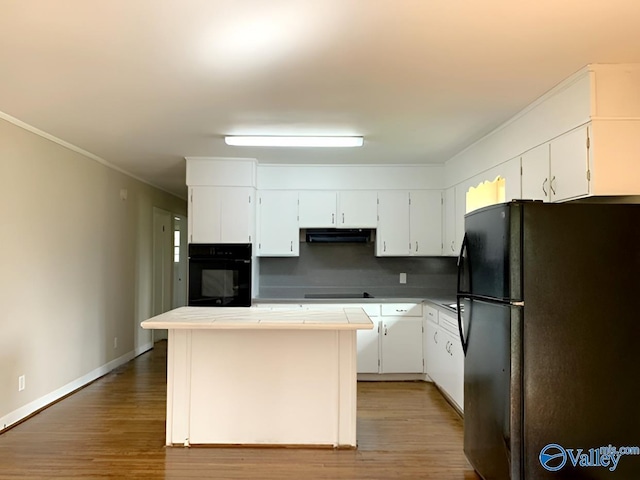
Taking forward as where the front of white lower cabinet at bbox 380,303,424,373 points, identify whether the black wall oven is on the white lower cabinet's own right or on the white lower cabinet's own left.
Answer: on the white lower cabinet's own right

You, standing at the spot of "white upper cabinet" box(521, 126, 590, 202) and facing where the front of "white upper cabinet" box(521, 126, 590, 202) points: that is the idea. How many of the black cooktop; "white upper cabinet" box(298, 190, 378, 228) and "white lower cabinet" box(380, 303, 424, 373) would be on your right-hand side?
3

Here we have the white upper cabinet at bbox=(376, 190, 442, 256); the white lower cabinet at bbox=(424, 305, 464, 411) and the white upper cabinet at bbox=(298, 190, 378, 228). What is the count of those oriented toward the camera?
2

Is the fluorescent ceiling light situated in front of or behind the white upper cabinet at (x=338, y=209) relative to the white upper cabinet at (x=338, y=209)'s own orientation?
in front

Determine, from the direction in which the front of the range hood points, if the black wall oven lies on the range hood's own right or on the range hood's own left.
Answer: on the range hood's own right

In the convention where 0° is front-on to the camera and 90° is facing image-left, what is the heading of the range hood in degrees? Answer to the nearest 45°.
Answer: approximately 0°

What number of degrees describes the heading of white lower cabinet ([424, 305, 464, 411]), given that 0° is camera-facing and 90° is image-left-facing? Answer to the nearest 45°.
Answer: approximately 90°
